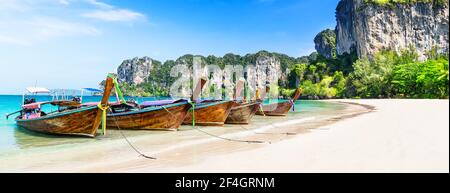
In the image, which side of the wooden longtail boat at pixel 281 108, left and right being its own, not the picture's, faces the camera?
right

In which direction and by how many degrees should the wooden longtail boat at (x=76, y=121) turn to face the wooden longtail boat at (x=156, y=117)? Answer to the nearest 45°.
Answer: approximately 45° to its left

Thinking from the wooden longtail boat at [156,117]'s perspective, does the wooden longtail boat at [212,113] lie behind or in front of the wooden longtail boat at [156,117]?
in front

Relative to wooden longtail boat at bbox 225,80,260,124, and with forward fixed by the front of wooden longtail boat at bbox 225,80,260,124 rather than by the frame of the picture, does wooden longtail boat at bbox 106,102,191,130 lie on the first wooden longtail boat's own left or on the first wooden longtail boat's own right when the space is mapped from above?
on the first wooden longtail boat's own right

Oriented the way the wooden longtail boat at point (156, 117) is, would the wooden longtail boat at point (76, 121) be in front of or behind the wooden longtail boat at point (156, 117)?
behind

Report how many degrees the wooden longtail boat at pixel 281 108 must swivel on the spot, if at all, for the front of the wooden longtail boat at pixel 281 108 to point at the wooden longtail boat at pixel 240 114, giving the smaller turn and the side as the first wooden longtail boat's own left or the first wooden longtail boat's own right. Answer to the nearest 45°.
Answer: approximately 90° to the first wooden longtail boat's own right

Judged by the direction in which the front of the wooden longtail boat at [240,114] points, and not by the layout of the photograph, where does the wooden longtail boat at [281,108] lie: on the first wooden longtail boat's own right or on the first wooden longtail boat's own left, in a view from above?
on the first wooden longtail boat's own left

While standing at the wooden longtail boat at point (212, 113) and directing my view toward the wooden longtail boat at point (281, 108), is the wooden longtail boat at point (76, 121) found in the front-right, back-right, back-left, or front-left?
back-left

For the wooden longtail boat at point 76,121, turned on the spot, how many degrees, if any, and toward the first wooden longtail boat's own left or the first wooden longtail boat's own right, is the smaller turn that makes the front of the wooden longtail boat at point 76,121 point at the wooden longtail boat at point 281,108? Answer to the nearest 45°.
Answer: approximately 90° to the first wooden longtail boat's own left

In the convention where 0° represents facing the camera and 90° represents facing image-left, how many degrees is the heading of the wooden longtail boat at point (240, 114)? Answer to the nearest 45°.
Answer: approximately 315°

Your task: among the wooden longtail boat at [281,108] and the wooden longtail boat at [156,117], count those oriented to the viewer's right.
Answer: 2

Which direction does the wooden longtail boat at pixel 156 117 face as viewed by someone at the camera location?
facing to the right of the viewer
